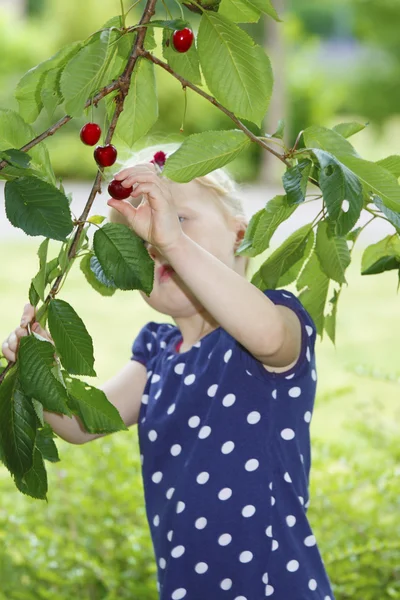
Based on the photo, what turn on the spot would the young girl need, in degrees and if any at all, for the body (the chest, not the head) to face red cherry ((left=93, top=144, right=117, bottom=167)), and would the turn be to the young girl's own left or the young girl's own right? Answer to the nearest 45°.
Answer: approximately 45° to the young girl's own left

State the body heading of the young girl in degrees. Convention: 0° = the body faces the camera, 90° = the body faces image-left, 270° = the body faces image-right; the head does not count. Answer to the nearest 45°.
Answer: approximately 45°
